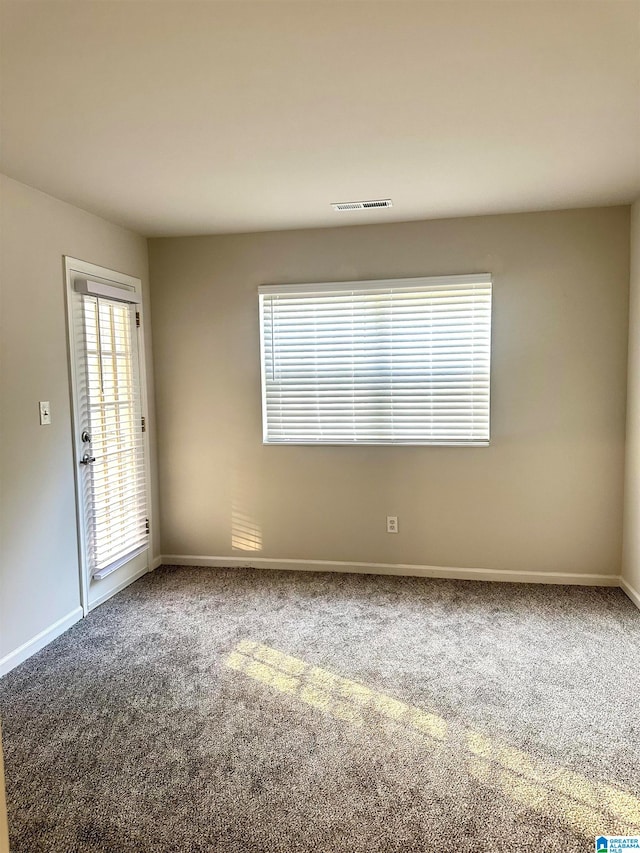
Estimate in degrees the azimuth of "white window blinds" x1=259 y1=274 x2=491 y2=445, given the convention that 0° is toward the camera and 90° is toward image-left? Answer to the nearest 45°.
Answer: approximately 0°

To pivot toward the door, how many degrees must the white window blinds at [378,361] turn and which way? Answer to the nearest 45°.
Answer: approximately 90° to its right
